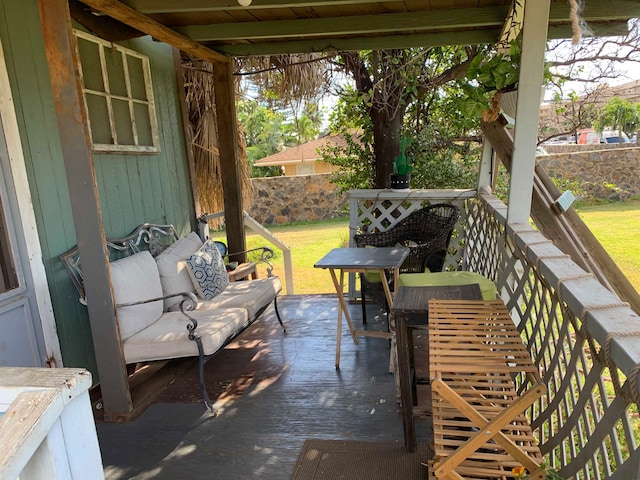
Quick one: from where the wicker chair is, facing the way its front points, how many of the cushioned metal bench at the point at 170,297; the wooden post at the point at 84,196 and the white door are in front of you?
3

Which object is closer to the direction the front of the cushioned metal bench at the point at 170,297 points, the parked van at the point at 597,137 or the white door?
the parked van

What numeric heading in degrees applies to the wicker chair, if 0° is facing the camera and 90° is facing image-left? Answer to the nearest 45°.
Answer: approximately 45°

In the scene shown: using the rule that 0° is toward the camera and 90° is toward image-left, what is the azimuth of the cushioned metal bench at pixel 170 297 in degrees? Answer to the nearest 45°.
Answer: approximately 315°

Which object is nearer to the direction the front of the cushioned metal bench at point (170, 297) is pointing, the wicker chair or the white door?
the wicker chair

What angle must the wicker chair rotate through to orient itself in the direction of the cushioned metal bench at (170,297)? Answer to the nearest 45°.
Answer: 0° — it already faces it

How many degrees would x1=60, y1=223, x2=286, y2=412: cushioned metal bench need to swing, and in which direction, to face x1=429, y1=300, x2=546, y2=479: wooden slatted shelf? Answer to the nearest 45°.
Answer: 0° — it already faces it

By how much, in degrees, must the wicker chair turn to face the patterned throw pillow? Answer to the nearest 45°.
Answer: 0° — it already faces it

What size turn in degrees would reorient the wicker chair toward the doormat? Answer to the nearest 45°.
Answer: approximately 45° to its left

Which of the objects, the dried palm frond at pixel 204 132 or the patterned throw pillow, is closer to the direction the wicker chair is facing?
the patterned throw pillow

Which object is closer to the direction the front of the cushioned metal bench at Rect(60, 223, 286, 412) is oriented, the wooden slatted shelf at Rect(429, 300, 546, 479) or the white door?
the wooden slatted shelf

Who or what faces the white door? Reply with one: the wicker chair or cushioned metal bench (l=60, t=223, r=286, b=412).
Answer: the wicker chair

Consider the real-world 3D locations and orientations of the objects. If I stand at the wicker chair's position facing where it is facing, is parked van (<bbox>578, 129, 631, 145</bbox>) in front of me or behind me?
behind
